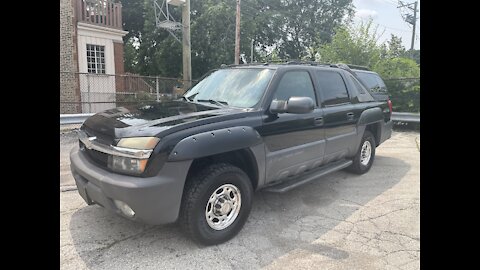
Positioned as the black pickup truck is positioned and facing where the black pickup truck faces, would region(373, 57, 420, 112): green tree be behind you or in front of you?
behind

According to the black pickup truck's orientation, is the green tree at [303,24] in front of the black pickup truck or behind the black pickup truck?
behind

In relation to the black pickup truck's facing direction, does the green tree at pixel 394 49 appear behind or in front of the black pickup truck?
behind

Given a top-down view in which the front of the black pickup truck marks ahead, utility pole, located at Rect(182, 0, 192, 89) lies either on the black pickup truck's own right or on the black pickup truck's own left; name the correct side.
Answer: on the black pickup truck's own right

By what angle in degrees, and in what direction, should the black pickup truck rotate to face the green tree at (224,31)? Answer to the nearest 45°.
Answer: approximately 135° to its right

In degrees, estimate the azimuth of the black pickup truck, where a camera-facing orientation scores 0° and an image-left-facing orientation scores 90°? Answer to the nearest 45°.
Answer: approximately 45°

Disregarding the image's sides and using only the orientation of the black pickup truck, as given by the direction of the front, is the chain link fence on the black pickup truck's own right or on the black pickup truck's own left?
on the black pickup truck's own right

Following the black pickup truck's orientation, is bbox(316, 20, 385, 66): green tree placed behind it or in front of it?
behind
